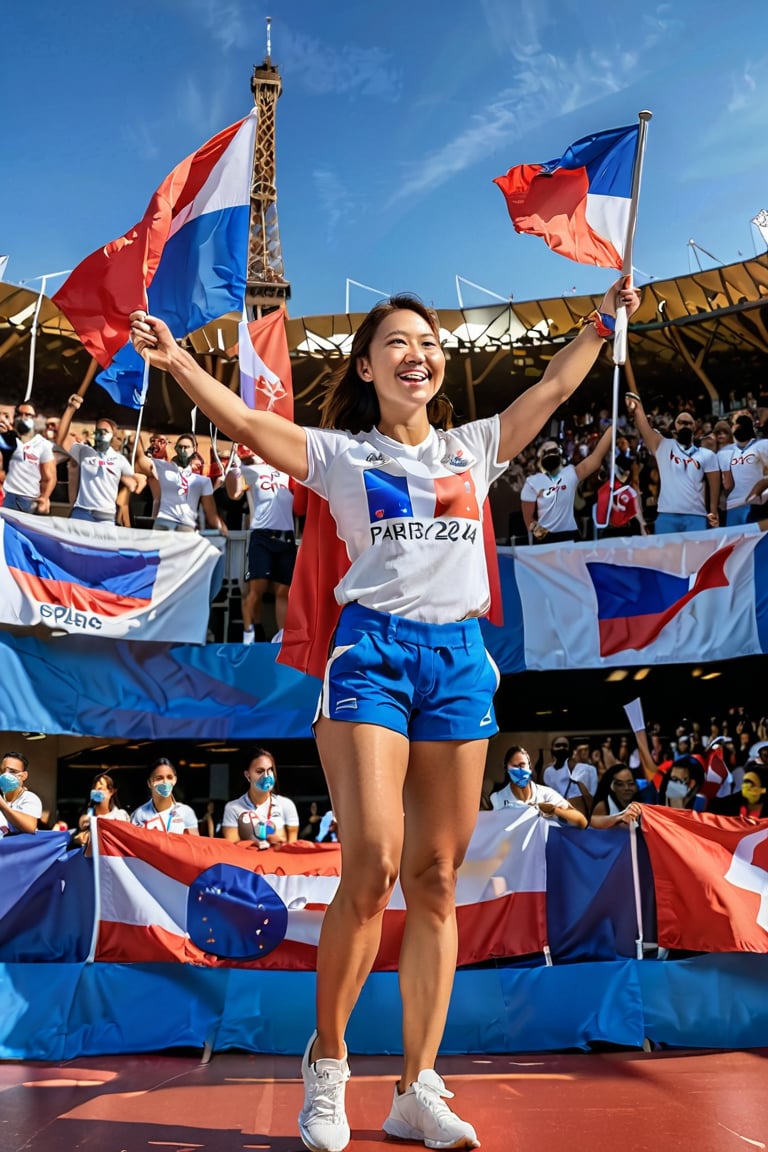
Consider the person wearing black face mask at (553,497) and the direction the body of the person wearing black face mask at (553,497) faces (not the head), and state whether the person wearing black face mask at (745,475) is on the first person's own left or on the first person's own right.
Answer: on the first person's own left

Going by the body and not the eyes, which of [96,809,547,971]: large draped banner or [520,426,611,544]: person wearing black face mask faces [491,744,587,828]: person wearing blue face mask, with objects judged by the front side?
the person wearing black face mask

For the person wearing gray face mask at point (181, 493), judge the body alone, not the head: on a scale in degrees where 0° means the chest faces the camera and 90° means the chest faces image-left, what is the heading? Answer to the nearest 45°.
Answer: approximately 0°

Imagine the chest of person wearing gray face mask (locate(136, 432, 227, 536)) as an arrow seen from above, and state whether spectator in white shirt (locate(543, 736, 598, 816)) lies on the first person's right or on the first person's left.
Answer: on the first person's left

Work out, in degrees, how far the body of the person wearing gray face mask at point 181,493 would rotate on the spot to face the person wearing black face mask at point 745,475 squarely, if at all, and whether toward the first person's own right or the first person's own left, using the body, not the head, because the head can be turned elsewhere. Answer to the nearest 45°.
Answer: approximately 90° to the first person's own left

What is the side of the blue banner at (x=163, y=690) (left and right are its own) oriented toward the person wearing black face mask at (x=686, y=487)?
left

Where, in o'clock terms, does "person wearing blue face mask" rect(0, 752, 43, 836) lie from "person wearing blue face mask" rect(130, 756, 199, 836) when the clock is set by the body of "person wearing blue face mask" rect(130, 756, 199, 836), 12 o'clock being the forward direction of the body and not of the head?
"person wearing blue face mask" rect(0, 752, 43, 836) is roughly at 4 o'clock from "person wearing blue face mask" rect(130, 756, 199, 836).

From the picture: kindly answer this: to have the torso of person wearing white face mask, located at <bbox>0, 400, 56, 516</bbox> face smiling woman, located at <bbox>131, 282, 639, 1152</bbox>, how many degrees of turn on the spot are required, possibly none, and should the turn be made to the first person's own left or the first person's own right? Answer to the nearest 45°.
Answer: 0° — they already face them

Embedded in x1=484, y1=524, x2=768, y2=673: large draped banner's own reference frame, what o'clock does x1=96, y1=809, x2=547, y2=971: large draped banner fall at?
x1=96, y1=809, x2=547, y2=971: large draped banner is roughly at 1 o'clock from x1=484, y1=524, x2=768, y2=673: large draped banner.
